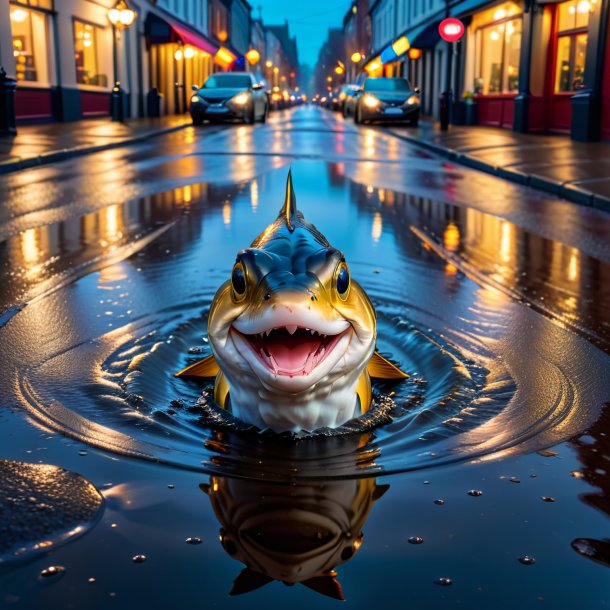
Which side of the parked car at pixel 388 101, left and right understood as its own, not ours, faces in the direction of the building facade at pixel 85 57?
right

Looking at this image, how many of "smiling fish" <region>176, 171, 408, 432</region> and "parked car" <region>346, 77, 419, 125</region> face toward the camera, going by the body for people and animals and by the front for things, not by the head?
2

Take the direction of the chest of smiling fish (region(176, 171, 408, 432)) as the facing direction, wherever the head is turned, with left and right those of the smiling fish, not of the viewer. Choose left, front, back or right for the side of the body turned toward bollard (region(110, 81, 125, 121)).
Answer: back

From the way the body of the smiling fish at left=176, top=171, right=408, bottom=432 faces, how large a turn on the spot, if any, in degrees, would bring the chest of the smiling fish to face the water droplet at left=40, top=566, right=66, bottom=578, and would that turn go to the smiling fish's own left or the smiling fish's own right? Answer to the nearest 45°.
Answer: approximately 45° to the smiling fish's own right

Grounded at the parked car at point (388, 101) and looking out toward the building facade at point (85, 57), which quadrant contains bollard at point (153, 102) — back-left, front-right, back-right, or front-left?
front-right

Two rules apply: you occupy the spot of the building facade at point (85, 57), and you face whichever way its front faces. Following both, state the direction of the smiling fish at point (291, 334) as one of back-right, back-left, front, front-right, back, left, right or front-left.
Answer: front-right

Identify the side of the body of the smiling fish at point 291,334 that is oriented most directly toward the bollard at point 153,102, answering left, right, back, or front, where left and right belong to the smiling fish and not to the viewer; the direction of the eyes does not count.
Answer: back

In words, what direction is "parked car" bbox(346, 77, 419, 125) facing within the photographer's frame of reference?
facing the viewer

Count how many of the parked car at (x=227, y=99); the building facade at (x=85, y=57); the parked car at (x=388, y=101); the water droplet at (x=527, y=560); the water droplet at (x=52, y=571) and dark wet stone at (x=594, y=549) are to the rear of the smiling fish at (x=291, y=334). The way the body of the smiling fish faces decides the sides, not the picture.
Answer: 3

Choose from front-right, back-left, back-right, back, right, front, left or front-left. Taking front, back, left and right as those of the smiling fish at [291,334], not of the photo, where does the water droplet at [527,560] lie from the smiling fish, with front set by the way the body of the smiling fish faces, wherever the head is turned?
front-left

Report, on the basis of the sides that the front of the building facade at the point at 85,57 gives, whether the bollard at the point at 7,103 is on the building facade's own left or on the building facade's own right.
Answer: on the building facade's own right

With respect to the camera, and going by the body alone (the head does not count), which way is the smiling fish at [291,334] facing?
toward the camera

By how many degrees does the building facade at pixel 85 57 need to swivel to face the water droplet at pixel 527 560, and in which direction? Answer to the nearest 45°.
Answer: approximately 45° to its right

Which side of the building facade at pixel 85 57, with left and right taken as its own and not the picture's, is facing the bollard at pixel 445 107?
front

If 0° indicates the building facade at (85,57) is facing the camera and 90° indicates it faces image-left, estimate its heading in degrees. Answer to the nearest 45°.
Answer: approximately 315°

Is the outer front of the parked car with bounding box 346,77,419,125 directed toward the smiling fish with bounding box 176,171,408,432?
yes

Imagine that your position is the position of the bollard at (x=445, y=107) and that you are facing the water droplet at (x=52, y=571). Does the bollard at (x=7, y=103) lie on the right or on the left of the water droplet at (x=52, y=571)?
right

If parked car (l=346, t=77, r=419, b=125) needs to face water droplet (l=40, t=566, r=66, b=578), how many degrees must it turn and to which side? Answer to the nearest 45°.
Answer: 0° — it already faces it
